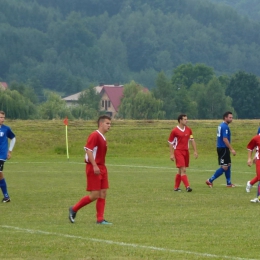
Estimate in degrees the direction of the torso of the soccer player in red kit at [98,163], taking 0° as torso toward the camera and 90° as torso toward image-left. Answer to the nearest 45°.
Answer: approximately 270°

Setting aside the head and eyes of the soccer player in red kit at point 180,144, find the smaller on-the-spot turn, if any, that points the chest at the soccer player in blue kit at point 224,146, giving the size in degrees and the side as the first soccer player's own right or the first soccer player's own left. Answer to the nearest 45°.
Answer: approximately 90° to the first soccer player's own left

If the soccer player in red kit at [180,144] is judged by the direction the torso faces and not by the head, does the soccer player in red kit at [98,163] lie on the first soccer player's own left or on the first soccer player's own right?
on the first soccer player's own right
